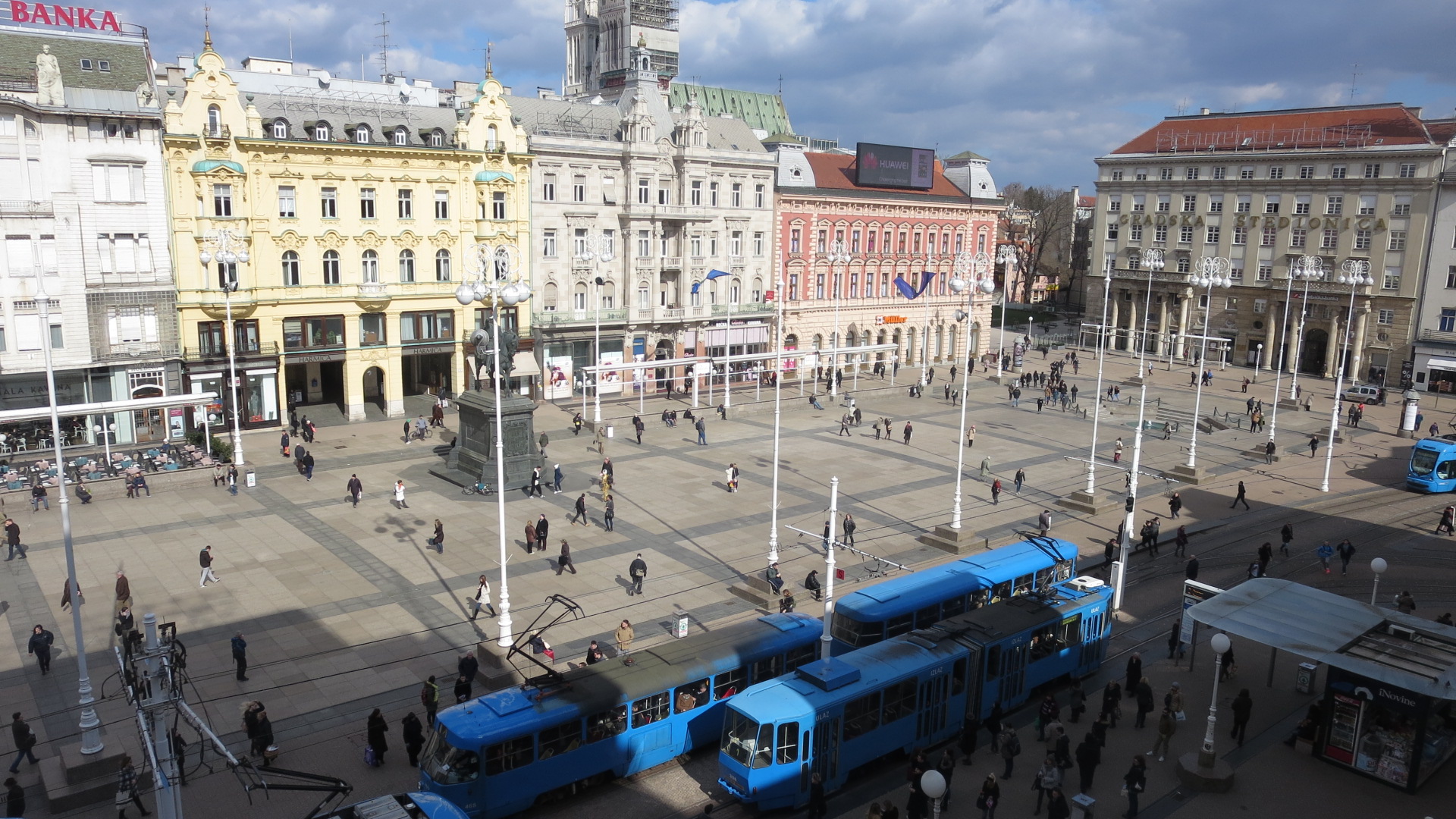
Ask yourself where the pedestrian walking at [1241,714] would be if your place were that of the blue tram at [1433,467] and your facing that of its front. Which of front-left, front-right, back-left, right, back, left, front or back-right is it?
front-left

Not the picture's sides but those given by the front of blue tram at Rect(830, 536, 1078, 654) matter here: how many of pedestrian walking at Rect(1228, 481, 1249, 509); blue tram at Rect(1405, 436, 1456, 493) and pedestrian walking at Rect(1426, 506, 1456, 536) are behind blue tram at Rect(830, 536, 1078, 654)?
3

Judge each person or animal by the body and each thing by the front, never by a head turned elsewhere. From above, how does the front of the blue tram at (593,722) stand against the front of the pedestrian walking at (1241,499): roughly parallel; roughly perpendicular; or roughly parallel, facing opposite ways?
roughly perpendicular

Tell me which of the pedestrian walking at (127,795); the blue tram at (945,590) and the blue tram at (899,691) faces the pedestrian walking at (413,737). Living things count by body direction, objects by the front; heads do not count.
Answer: the blue tram at (945,590)

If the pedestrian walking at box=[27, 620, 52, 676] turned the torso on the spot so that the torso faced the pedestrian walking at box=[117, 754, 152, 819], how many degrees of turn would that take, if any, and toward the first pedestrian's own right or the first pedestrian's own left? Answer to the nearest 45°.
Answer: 0° — they already face them

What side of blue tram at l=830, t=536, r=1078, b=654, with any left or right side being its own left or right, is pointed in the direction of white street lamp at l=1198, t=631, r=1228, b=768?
left

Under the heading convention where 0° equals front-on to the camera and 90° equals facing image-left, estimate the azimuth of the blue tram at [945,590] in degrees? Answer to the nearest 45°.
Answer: approximately 45°

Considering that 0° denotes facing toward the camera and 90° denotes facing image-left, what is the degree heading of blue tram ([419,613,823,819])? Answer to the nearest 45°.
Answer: approximately 45°

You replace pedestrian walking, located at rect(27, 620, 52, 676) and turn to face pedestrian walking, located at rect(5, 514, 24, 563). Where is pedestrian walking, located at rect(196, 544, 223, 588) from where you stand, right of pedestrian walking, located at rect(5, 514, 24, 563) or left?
right
